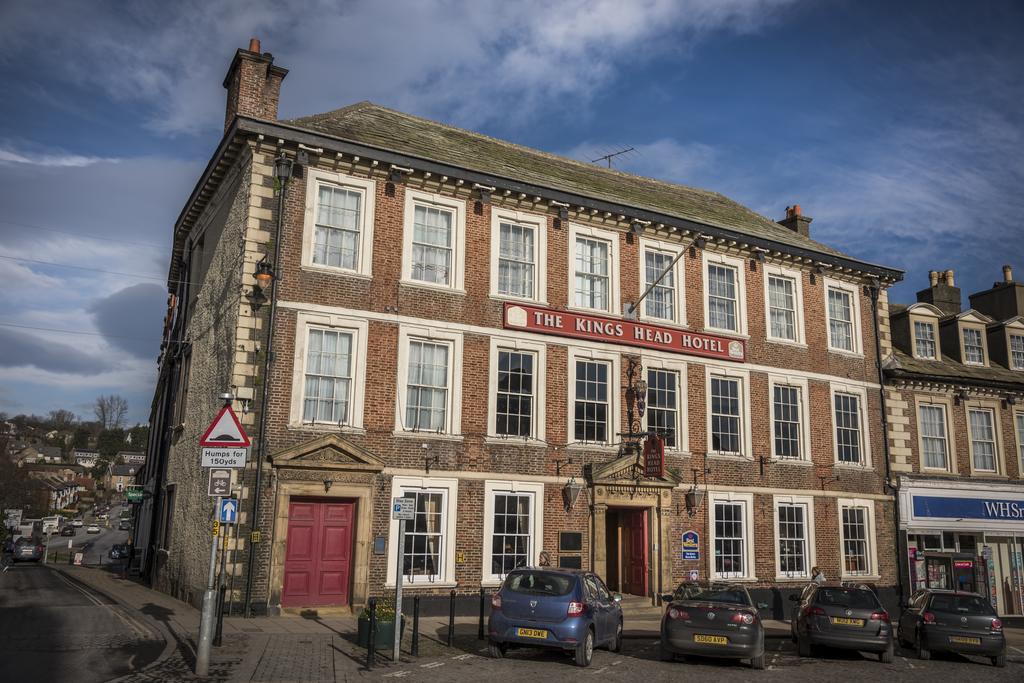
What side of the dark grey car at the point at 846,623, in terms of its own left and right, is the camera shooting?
back

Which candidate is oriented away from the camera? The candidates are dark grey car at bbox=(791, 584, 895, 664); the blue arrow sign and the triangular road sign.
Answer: the dark grey car

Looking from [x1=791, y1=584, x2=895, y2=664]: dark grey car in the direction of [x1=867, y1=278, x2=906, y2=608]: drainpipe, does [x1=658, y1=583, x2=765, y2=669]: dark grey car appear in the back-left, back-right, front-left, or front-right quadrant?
back-left

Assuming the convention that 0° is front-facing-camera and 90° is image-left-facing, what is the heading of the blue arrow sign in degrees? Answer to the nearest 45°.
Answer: approximately 0°

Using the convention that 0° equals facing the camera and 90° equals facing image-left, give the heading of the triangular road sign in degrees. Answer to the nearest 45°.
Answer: approximately 0°

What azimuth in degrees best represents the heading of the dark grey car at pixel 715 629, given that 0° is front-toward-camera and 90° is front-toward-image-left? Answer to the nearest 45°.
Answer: approximately 180°

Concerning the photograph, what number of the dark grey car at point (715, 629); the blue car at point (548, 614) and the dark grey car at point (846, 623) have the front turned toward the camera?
0

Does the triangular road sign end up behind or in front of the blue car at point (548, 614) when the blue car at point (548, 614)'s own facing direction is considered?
behind

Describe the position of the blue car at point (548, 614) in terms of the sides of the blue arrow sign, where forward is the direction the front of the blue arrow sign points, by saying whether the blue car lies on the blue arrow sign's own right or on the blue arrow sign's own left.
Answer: on the blue arrow sign's own left

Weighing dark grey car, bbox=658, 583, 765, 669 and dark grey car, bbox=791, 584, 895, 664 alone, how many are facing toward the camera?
0

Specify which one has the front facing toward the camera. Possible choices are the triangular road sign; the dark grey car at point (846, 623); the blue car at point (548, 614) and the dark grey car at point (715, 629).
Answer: the triangular road sign

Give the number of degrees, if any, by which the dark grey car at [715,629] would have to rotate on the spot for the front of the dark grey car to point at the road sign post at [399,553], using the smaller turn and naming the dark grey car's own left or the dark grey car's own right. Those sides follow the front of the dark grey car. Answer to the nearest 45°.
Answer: approximately 90° to the dark grey car's own left

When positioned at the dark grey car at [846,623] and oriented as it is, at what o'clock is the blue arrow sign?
The blue arrow sign is roughly at 8 o'clock from the dark grey car.

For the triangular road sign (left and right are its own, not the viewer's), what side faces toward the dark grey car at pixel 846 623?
left

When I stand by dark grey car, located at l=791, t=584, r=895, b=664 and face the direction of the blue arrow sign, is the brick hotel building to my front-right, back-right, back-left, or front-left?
front-right

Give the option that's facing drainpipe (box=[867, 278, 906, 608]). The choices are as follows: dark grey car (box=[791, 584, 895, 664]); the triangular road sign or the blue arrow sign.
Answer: the dark grey car
